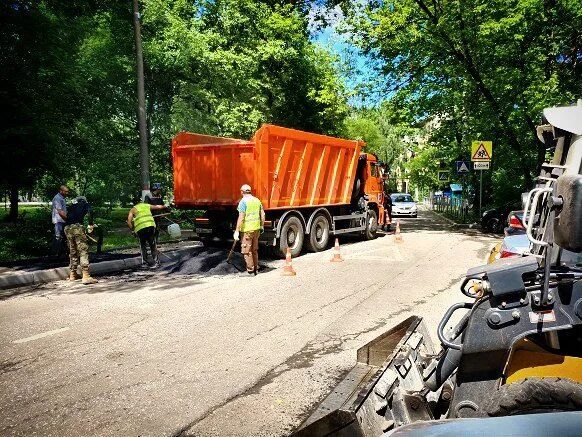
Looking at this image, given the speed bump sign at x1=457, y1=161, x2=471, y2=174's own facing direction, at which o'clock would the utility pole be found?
The utility pole is roughly at 1 o'clock from the speed bump sign.

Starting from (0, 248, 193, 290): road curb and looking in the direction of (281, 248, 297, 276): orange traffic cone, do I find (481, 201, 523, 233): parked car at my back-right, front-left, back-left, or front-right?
front-left

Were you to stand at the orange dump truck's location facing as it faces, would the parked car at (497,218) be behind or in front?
in front

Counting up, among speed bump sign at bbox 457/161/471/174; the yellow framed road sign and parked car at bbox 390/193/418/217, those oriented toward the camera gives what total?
3

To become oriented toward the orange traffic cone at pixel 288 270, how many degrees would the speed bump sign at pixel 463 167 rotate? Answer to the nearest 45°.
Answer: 0° — it already faces it

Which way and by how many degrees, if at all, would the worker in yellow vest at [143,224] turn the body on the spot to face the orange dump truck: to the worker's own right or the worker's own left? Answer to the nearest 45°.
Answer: approximately 90° to the worker's own right

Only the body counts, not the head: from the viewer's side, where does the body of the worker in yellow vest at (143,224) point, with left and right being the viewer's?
facing away from the viewer

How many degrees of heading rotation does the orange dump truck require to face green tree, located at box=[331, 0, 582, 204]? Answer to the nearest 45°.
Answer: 0° — it already faces it

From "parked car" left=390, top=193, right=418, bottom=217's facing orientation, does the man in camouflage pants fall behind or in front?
in front

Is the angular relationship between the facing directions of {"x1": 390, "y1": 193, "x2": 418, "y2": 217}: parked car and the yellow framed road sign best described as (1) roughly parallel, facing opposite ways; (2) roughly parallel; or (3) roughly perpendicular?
roughly parallel

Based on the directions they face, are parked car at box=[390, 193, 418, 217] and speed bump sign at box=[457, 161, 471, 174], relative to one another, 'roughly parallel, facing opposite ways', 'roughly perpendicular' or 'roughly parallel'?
roughly parallel

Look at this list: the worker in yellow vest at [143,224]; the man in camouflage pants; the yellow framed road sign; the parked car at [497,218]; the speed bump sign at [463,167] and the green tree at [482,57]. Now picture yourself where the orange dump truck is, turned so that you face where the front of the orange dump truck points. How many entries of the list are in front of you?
4

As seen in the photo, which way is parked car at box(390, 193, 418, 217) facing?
toward the camera

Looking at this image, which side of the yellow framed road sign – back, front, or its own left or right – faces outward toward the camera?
front

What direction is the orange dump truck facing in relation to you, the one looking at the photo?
facing away from the viewer and to the right of the viewer

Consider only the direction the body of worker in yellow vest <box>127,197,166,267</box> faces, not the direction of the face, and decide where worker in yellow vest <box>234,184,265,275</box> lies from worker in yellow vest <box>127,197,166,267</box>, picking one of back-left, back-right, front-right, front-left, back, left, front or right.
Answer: back-right

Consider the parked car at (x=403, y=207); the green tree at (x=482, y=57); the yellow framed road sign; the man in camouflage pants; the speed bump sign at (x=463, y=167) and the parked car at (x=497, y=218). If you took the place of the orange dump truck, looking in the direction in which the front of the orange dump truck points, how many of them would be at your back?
1

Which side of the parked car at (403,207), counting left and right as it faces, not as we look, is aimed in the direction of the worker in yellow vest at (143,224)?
front

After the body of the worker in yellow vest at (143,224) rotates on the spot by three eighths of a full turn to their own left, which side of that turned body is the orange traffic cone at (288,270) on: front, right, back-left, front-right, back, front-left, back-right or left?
left
